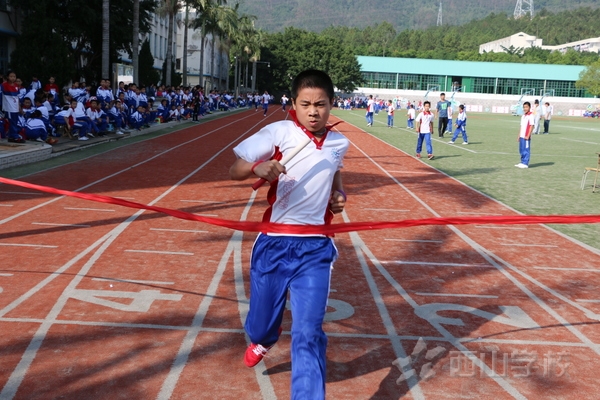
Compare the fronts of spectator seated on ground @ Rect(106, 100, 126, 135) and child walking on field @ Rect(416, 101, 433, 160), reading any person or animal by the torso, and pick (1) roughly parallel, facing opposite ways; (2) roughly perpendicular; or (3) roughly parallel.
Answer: roughly perpendicular

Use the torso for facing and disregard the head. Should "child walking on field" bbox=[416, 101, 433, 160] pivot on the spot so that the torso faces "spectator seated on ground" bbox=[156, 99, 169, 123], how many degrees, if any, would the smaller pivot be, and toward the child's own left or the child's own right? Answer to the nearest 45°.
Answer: approximately 135° to the child's own right

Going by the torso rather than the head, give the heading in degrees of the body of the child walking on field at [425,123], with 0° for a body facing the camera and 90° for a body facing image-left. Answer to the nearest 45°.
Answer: approximately 0°

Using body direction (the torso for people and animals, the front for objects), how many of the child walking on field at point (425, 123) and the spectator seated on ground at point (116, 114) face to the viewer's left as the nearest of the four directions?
0

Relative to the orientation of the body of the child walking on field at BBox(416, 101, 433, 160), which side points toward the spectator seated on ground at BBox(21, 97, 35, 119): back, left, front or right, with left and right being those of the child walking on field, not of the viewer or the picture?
right

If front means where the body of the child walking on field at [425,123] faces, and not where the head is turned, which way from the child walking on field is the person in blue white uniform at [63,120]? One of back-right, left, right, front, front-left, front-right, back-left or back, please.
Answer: right

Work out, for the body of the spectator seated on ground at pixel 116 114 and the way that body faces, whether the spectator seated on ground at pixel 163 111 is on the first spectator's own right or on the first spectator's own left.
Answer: on the first spectator's own left
